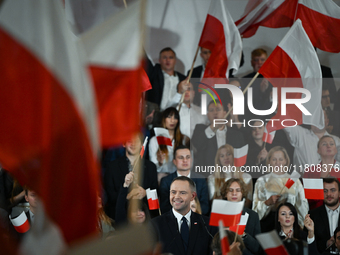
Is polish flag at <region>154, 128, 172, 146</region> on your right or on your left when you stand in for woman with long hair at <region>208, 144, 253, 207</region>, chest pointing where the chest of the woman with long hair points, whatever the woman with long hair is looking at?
on your right

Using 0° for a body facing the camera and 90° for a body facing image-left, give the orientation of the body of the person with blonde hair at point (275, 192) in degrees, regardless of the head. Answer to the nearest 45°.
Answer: approximately 0°
